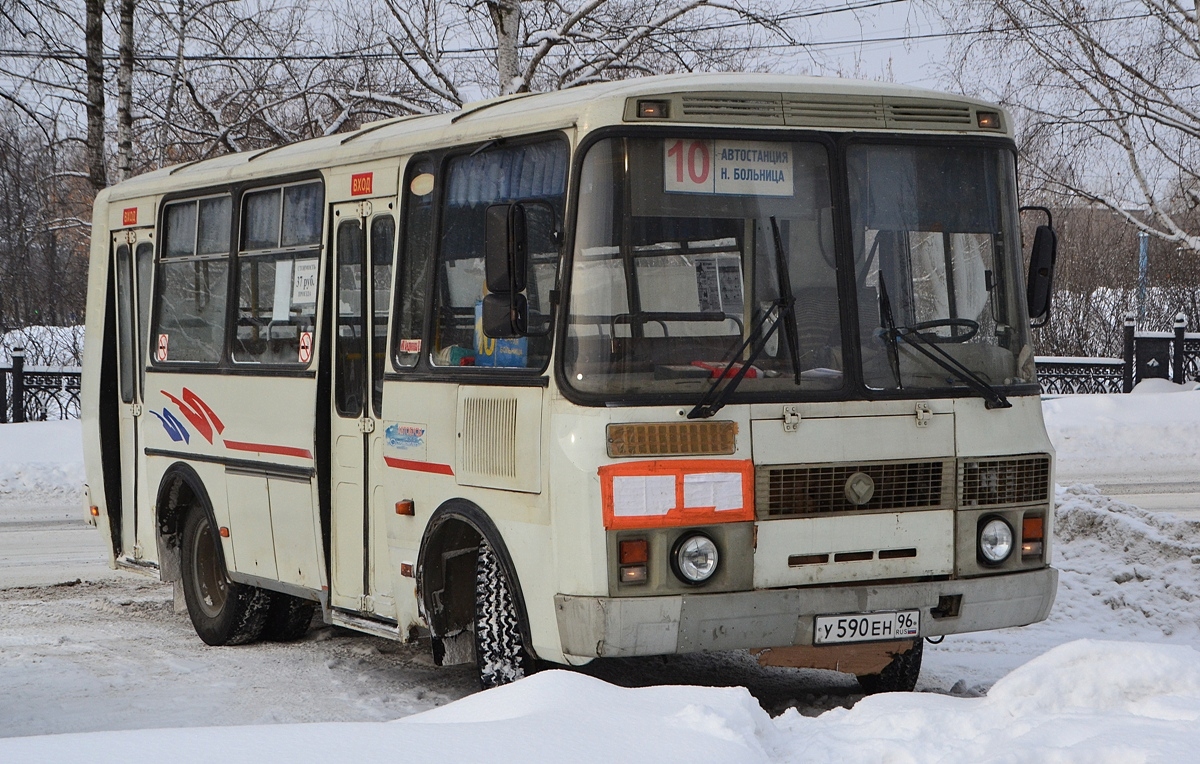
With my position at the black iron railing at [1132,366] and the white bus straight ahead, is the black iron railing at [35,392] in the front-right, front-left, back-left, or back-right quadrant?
front-right

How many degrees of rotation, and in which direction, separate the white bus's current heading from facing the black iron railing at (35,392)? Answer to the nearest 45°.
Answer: approximately 180°

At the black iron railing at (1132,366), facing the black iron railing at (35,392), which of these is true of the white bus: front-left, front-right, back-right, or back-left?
front-left

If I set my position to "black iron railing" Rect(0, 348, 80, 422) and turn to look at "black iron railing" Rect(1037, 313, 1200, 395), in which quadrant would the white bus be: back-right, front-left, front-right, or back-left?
front-right

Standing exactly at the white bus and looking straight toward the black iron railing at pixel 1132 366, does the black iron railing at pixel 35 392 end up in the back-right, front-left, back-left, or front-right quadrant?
front-left

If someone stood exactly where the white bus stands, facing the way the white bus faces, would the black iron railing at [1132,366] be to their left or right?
on their left

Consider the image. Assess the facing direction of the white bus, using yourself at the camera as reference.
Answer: facing the viewer and to the right of the viewer
